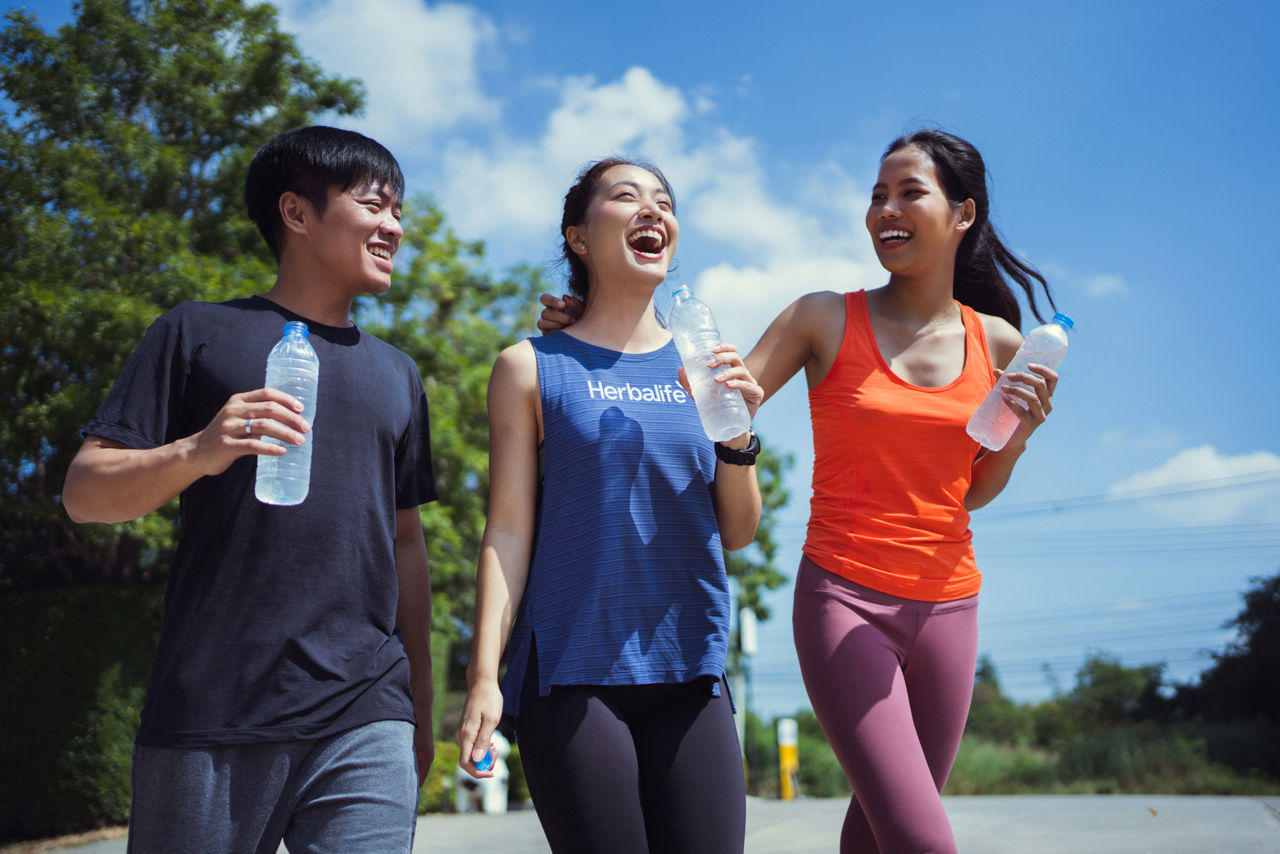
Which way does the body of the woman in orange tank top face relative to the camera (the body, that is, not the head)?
toward the camera

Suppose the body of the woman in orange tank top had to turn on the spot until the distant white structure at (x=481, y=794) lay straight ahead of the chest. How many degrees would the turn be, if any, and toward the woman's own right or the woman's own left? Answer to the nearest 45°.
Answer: approximately 180°

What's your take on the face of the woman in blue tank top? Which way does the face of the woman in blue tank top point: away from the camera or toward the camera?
toward the camera

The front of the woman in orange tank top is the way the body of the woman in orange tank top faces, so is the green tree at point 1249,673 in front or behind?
behind

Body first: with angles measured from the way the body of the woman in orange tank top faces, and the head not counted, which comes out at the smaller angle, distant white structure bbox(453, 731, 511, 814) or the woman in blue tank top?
the woman in blue tank top

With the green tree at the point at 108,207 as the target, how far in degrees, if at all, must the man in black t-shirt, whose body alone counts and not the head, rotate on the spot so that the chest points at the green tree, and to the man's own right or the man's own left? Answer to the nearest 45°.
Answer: approximately 135° to the man's own left

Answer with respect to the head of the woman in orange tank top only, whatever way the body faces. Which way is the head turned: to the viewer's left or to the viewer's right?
to the viewer's left

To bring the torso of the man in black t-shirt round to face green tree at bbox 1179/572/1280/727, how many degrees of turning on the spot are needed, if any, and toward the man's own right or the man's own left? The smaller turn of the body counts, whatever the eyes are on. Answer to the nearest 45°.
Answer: approximately 90° to the man's own left

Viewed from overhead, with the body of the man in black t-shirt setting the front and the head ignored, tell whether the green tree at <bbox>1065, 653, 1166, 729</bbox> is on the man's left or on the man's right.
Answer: on the man's left

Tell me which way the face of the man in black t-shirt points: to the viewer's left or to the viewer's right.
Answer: to the viewer's right

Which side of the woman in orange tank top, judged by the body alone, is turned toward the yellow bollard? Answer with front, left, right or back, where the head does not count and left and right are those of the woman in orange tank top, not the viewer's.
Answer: back

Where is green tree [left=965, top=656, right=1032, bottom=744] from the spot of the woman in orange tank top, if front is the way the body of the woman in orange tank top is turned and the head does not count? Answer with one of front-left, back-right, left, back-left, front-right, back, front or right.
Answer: back

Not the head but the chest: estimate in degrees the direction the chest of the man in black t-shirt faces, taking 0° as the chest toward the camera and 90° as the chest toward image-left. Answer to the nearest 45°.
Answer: approximately 315°

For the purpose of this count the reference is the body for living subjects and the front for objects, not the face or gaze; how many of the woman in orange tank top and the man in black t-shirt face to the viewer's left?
0
